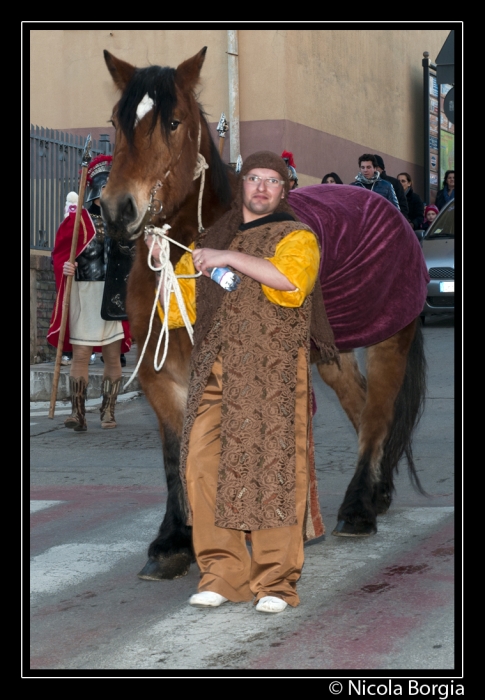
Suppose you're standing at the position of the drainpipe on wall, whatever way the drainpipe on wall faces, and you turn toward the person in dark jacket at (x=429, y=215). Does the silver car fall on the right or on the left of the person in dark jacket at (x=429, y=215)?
right

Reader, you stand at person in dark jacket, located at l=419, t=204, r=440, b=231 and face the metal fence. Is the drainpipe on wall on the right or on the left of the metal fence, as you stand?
right

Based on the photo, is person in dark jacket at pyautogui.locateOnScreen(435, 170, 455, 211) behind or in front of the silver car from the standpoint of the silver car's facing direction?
behind

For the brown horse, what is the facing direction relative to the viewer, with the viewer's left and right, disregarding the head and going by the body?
facing the viewer and to the left of the viewer

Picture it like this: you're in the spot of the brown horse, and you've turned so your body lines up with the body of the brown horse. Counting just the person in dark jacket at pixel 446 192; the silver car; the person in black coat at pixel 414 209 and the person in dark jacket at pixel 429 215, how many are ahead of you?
0

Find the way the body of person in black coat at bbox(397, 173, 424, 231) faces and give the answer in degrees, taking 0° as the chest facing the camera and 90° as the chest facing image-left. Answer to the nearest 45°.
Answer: approximately 45°

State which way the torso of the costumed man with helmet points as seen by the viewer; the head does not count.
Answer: toward the camera

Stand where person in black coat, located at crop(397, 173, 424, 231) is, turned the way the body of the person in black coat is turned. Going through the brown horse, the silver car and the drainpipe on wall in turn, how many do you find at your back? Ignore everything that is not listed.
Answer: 0

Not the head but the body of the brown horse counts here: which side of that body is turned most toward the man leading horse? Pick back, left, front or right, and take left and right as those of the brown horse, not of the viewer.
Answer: left

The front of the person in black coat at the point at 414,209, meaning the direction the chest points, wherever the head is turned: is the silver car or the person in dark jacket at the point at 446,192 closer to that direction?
the silver car

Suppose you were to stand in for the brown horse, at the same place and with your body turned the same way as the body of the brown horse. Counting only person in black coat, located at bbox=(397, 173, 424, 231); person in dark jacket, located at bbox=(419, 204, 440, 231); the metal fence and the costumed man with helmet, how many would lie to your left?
0

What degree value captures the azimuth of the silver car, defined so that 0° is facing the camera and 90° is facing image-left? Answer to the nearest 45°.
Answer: approximately 0°

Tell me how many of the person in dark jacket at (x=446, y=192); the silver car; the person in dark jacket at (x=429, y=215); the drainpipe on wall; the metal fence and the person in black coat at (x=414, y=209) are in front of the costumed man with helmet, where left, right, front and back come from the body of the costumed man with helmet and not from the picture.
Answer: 0

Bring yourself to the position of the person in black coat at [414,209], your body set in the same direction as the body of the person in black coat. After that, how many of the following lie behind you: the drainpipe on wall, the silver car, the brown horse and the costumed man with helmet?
0

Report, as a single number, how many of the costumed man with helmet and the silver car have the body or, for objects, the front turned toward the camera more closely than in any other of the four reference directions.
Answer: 2

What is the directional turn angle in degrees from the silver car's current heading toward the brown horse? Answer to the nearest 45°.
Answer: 0° — it already faces it

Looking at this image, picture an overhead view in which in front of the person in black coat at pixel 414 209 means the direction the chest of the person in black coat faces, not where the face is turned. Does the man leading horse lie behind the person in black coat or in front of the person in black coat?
in front
